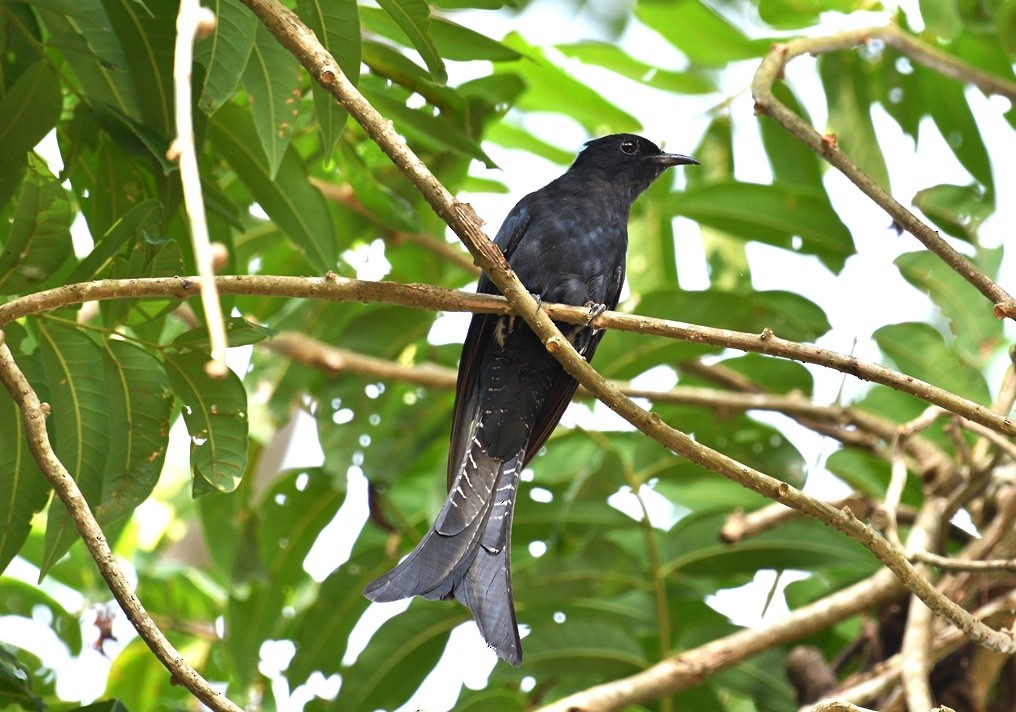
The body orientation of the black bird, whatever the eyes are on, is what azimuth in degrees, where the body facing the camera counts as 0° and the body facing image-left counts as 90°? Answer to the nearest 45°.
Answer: approximately 315°
